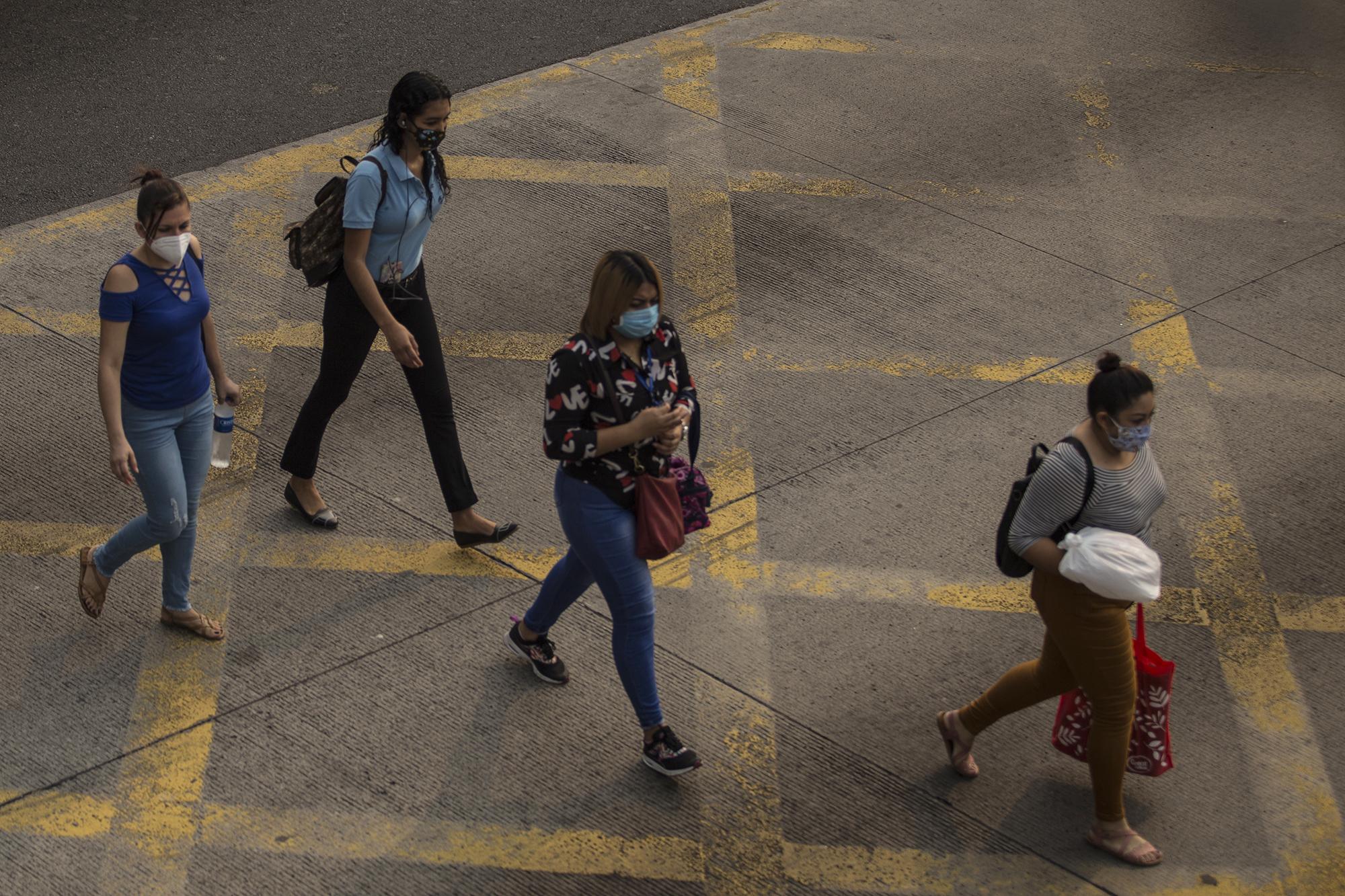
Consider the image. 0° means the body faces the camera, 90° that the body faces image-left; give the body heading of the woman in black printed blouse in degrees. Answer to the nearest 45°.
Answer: approximately 315°

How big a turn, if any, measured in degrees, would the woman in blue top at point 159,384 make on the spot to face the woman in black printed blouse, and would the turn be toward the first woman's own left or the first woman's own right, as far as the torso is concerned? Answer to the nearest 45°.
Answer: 0° — they already face them

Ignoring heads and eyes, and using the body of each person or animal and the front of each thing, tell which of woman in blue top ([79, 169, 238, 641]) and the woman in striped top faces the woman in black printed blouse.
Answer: the woman in blue top

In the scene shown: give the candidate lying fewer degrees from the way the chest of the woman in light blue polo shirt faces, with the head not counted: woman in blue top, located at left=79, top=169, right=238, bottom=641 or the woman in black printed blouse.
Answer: the woman in black printed blouse

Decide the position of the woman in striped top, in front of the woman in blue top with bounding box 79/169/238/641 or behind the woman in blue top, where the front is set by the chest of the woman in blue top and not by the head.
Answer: in front

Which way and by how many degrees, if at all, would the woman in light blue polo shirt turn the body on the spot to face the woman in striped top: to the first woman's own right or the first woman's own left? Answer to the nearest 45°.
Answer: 0° — they already face them

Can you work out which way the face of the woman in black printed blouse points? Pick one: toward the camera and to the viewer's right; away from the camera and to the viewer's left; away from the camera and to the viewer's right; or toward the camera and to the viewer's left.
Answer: toward the camera and to the viewer's right

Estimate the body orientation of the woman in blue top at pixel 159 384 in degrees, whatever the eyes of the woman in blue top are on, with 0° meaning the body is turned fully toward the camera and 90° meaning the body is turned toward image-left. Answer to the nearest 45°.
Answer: approximately 315°

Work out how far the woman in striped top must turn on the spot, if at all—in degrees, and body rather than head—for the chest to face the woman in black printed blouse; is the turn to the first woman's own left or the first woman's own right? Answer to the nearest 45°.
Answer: approximately 135° to the first woman's own right

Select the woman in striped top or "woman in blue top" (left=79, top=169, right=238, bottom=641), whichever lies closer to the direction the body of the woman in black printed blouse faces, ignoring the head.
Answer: the woman in striped top

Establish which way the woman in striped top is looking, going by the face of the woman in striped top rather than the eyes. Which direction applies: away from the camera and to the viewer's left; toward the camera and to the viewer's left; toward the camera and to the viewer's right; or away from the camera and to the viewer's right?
toward the camera and to the viewer's right

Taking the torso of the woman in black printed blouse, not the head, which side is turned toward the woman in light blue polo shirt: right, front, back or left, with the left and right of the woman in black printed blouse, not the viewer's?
back
